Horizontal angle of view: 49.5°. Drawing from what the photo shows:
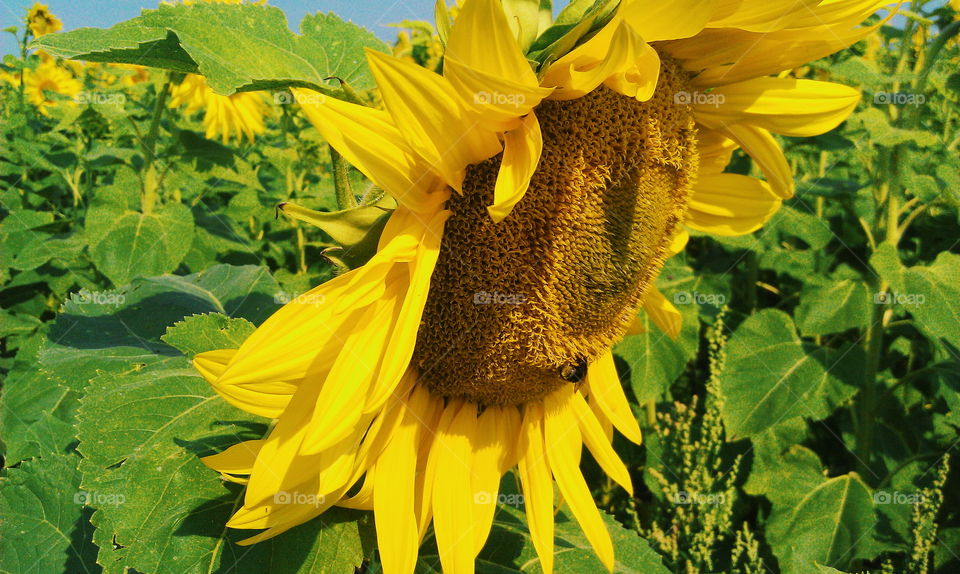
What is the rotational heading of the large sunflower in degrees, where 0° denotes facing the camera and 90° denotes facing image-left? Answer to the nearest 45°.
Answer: approximately 315°

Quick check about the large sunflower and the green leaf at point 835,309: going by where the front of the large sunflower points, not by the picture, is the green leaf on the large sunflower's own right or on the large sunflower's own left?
on the large sunflower's own left

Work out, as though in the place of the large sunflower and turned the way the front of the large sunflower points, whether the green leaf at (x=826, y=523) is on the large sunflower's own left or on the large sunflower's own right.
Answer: on the large sunflower's own left

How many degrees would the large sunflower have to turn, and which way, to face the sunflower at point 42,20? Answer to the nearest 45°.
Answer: approximately 180°

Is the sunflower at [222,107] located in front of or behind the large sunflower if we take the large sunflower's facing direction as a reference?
behind

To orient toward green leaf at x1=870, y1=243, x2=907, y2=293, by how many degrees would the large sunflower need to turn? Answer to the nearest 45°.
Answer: approximately 90° to its left

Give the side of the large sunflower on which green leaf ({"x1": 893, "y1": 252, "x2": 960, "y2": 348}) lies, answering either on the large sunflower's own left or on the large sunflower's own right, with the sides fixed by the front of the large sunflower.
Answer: on the large sunflower's own left
